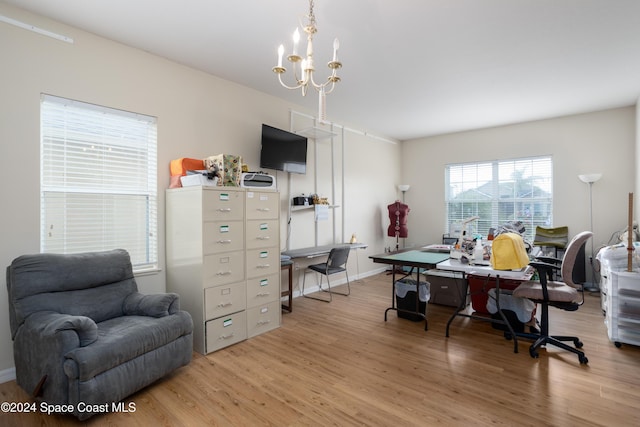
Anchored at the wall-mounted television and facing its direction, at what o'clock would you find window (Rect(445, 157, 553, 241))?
The window is roughly at 10 o'clock from the wall-mounted television.

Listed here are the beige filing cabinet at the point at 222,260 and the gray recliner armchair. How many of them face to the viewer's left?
0

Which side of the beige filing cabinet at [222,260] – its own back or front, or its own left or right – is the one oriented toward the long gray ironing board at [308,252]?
left

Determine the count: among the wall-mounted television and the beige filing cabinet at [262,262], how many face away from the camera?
0

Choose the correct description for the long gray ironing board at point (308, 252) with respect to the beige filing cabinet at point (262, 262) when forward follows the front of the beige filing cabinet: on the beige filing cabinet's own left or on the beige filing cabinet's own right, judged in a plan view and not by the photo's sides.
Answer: on the beige filing cabinet's own left

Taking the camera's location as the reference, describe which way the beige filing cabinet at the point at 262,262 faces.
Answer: facing the viewer and to the right of the viewer

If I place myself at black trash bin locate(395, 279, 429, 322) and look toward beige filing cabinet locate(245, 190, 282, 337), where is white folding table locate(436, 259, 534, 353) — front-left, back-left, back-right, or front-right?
back-left

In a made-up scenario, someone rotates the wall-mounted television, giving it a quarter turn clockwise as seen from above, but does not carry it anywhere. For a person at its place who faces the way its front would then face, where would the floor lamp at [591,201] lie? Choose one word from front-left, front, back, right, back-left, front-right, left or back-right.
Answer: back-left

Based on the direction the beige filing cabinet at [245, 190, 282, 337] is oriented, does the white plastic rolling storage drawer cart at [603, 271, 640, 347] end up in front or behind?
in front

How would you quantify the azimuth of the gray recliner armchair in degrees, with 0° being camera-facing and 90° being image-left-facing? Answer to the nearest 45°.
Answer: approximately 315°

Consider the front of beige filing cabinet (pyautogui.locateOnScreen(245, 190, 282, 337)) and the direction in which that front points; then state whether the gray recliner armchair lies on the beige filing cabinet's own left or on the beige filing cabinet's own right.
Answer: on the beige filing cabinet's own right
